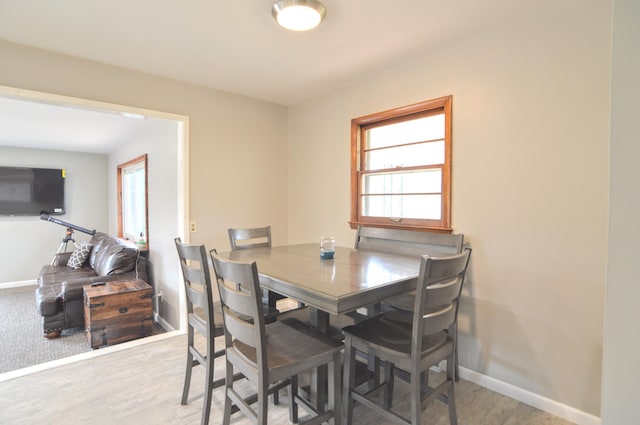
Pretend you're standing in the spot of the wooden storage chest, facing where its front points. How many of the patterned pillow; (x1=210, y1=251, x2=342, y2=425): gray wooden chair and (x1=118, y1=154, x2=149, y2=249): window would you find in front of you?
1

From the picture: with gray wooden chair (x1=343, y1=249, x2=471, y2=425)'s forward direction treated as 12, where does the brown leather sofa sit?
The brown leather sofa is roughly at 11 o'clock from the gray wooden chair.

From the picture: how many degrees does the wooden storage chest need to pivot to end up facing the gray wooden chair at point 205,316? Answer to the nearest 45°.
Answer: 0° — it already faces it

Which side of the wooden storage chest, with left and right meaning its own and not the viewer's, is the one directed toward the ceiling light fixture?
front

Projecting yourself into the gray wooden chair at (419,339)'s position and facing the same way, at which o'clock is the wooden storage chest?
The wooden storage chest is roughly at 11 o'clock from the gray wooden chair.

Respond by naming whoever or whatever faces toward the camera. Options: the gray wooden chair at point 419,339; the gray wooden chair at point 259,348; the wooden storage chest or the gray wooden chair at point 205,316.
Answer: the wooden storage chest

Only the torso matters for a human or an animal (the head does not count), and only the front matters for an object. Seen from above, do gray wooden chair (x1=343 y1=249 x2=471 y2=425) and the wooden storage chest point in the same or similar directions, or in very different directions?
very different directions

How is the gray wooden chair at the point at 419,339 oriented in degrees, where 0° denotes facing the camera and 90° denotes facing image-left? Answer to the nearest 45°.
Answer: approximately 135°

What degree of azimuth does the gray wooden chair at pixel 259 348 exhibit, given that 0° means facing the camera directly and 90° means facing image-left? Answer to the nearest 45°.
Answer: approximately 225°

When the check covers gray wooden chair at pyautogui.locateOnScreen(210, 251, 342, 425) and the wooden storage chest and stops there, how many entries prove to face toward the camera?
1

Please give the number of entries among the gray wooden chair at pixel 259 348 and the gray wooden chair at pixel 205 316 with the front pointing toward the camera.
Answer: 0
